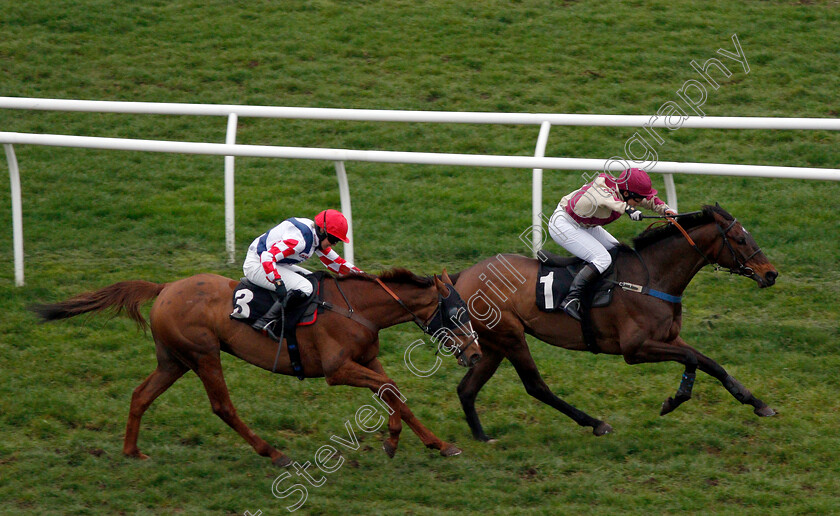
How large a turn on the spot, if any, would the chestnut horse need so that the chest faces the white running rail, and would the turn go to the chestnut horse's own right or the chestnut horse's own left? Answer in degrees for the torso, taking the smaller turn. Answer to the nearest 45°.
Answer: approximately 90° to the chestnut horse's own left

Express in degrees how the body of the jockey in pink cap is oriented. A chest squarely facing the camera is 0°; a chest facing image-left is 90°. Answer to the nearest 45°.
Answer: approximately 270°

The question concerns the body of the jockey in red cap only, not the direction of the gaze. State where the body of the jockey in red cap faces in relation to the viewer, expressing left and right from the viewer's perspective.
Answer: facing to the right of the viewer

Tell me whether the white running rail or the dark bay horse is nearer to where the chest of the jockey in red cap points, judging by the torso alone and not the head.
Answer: the dark bay horse

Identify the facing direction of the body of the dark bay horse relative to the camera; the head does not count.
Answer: to the viewer's right

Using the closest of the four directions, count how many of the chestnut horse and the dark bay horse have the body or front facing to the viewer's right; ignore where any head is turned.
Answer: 2

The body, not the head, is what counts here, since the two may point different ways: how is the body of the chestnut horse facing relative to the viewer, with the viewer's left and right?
facing to the right of the viewer

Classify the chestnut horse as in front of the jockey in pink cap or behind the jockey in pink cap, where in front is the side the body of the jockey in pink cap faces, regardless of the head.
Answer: behind
